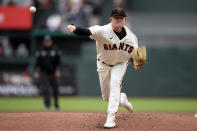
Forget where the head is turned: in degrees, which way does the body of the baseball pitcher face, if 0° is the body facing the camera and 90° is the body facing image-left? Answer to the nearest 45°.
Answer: approximately 0°
